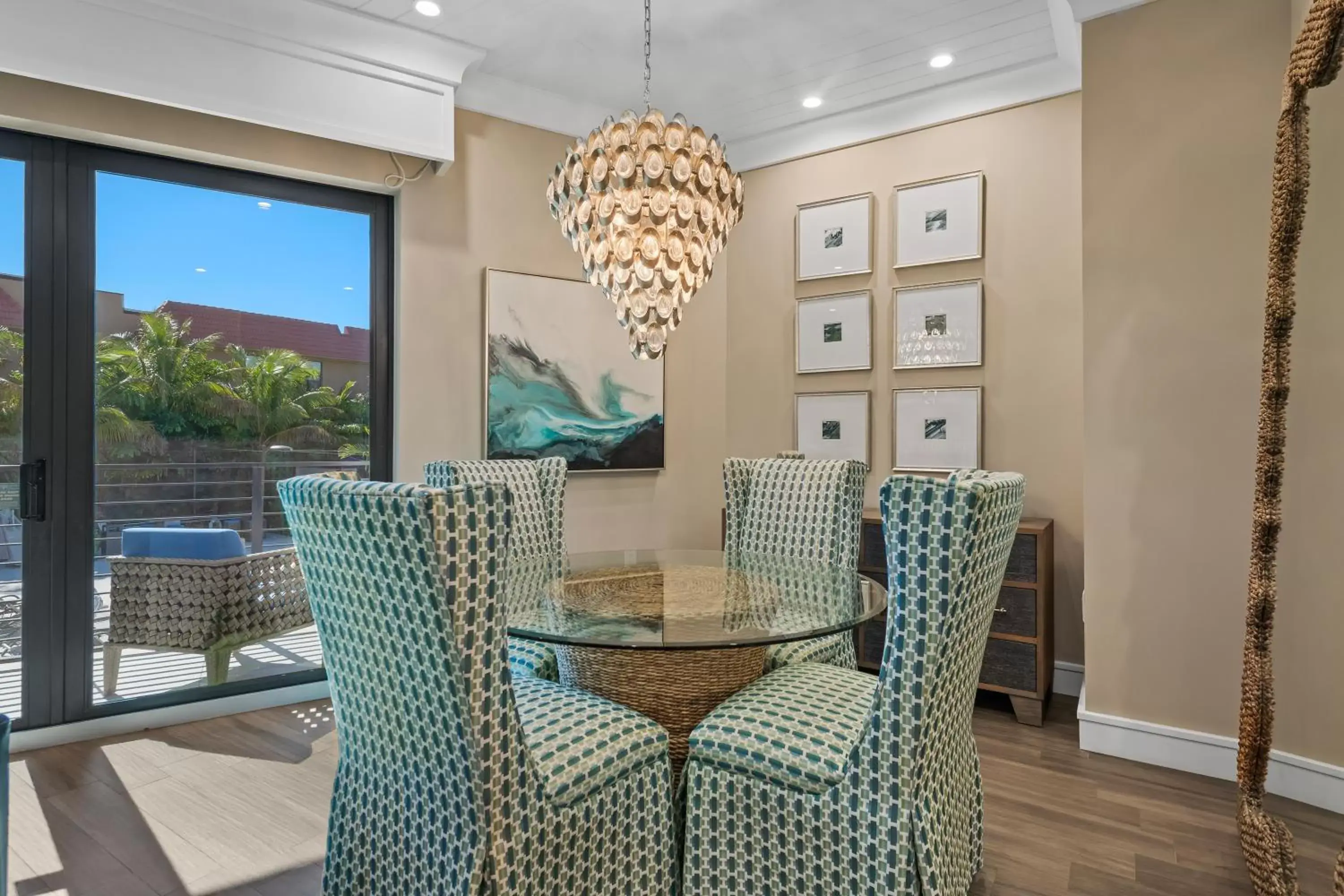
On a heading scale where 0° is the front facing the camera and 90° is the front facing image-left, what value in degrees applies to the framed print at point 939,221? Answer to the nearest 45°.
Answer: approximately 45°

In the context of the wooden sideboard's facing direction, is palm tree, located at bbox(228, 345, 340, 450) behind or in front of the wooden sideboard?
behind

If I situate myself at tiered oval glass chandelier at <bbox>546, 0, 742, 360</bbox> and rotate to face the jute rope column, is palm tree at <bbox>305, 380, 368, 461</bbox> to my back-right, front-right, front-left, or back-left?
back-left

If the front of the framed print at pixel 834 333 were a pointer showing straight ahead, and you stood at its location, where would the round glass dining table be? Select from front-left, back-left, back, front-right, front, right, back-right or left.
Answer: front-left

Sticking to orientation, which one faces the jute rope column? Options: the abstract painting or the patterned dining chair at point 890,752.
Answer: the abstract painting

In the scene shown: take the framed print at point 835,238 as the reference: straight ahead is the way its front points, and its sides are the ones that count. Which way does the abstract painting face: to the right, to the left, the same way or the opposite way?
to the left

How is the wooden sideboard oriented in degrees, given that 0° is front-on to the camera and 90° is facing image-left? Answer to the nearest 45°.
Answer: approximately 45°

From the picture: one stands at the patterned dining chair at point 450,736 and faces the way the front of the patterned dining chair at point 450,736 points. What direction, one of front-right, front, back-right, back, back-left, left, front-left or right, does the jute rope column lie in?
front-right

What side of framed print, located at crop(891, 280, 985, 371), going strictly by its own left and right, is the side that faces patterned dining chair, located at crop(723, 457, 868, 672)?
front

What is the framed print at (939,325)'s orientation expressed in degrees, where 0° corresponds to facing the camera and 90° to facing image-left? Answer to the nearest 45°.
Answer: approximately 45°

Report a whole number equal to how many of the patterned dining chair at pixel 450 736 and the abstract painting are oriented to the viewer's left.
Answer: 0

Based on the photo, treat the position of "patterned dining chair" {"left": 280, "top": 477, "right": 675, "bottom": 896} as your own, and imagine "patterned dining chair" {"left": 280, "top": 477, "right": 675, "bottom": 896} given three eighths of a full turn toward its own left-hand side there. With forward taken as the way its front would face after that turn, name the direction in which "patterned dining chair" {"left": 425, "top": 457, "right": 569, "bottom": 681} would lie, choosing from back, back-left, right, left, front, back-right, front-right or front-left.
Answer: right

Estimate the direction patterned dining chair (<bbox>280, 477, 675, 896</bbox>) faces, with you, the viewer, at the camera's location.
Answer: facing away from the viewer and to the right of the viewer

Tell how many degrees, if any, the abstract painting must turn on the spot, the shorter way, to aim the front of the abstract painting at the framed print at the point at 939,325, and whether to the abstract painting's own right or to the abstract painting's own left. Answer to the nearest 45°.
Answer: approximately 45° to the abstract painting's own left

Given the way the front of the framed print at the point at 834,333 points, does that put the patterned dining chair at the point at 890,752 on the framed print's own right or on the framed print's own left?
on the framed print's own left
